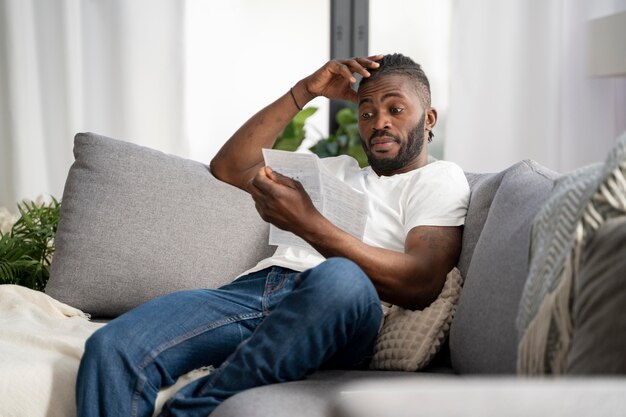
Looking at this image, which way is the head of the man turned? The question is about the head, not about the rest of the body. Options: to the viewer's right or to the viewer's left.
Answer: to the viewer's left

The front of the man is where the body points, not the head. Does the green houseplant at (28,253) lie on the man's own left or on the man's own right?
on the man's own right

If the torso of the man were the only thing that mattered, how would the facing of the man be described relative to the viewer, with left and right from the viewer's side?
facing the viewer and to the left of the viewer

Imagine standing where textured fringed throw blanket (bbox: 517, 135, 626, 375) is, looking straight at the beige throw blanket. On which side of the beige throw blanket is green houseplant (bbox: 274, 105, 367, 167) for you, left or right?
right

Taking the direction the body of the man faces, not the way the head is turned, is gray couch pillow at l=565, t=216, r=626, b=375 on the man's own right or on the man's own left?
on the man's own left

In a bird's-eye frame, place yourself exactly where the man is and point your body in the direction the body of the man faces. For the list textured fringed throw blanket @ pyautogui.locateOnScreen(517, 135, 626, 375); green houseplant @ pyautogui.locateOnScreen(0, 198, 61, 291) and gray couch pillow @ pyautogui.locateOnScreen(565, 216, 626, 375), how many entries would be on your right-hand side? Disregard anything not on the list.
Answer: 1

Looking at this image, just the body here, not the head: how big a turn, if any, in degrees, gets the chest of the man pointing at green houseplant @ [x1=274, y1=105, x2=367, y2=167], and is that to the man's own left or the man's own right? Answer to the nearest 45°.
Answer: approximately 135° to the man's own right
